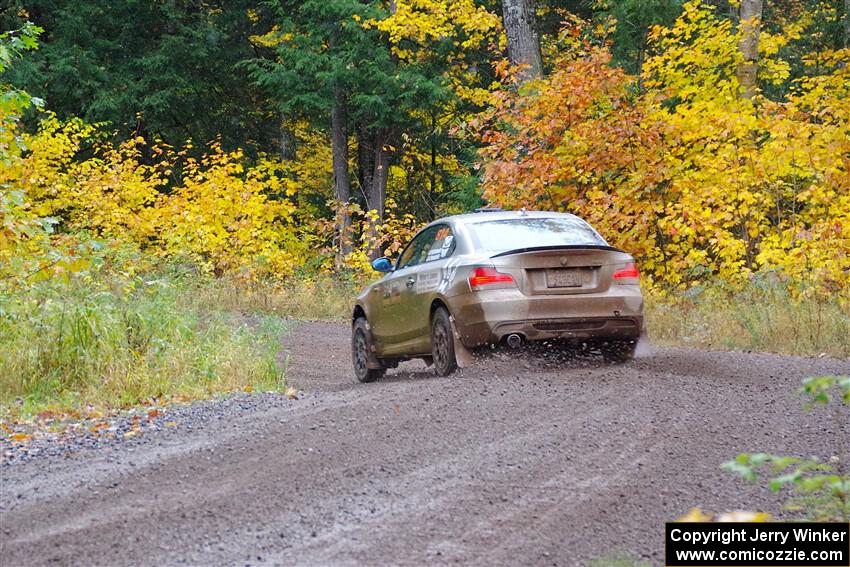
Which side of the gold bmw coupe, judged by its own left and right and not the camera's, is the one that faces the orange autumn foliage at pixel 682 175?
right

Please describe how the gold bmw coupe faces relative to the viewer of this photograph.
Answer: facing away from the viewer and to the left of the viewer
